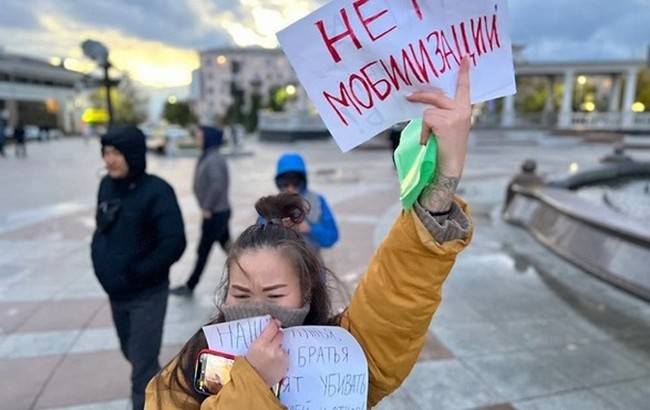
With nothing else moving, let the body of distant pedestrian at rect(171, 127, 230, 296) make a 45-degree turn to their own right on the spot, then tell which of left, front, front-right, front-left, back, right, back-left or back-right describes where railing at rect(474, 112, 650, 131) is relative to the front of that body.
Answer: right

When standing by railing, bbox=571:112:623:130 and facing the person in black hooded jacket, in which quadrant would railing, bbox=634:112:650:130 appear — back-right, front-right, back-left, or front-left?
back-left

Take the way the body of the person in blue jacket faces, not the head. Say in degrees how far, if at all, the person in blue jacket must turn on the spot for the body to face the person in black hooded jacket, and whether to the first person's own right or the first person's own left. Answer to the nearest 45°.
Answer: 0° — they already face them

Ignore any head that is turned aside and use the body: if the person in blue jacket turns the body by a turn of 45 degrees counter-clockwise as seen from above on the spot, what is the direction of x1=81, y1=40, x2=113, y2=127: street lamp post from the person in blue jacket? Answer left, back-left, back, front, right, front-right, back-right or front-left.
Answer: back-right

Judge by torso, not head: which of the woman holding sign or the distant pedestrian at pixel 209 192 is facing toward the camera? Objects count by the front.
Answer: the woman holding sign

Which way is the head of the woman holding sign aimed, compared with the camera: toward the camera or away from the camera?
toward the camera

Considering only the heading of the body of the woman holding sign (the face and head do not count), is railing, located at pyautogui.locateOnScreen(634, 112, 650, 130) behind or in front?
behind

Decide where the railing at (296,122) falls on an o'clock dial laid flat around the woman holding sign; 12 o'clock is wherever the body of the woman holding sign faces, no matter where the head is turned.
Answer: The railing is roughly at 6 o'clock from the woman holding sign.

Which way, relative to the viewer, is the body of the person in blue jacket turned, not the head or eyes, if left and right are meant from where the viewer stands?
facing the viewer and to the left of the viewer

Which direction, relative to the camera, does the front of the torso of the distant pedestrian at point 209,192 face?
to the viewer's left

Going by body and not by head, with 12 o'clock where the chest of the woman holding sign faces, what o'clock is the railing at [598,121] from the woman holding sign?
The railing is roughly at 7 o'clock from the woman holding sign.

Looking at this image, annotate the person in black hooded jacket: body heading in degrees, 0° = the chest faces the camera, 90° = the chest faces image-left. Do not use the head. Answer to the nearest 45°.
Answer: approximately 45°

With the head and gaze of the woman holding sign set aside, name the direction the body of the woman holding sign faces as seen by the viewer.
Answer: toward the camera
